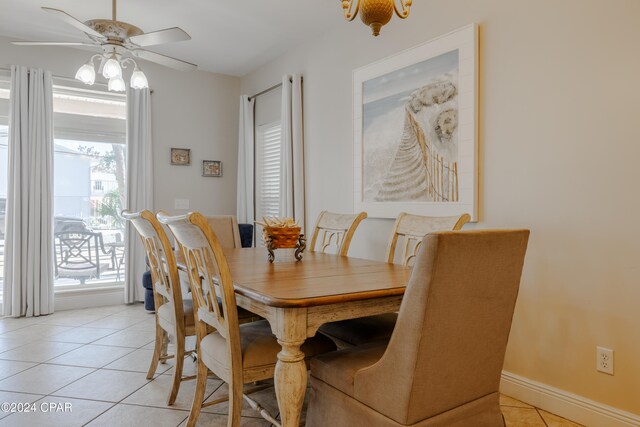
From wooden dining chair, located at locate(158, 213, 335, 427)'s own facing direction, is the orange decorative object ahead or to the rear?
ahead

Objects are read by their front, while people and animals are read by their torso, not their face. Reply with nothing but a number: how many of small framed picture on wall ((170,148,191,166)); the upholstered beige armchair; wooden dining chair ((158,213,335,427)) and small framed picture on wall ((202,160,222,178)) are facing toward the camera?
2

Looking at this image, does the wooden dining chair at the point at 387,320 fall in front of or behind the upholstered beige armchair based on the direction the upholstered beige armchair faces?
in front

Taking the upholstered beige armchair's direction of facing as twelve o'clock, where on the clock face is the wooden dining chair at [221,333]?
The wooden dining chair is roughly at 11 o'clock from the upholstered beige armchair.

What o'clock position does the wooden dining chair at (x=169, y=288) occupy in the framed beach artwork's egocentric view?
The wooden dining chair is roughly at 12 o'clock from the framed beach artwork.

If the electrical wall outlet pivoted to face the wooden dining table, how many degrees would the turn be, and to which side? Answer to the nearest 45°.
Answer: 0° — it already faces it

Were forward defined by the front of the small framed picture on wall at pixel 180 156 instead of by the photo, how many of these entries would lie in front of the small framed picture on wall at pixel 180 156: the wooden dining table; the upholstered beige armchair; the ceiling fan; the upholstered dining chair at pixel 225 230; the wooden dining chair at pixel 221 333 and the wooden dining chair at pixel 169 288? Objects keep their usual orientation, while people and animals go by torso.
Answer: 6

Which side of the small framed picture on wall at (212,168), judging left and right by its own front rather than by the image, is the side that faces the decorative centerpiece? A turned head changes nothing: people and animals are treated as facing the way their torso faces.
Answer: front

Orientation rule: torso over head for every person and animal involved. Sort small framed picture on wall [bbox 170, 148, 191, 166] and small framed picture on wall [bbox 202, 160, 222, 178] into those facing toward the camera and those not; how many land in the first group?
2

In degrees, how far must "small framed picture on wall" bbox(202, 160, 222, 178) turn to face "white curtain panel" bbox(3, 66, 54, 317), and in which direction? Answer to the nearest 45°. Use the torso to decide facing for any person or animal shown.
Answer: approximately 45° to its right

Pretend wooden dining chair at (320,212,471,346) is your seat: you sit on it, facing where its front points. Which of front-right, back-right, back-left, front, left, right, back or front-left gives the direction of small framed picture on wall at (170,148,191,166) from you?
right

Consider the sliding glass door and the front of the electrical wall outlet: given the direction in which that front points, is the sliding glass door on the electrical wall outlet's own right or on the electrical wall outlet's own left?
on the electrical wall outlet's own right

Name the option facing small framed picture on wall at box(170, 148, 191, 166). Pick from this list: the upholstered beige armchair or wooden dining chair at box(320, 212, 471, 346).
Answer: the upholstered beige armchair

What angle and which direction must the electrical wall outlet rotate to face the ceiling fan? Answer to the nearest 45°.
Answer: approximately 45° to its right

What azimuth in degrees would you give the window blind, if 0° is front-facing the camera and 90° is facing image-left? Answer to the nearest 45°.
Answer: approximately 45°

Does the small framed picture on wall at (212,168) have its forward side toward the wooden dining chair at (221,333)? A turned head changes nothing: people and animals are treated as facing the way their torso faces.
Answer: yes
